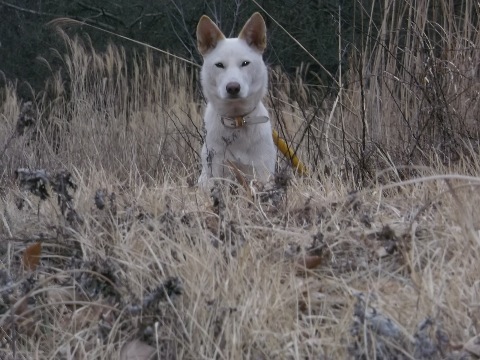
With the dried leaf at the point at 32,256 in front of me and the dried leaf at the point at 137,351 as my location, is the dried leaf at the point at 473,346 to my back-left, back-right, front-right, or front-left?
back-right

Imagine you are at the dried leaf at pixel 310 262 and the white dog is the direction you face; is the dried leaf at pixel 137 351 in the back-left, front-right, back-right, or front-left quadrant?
back-left

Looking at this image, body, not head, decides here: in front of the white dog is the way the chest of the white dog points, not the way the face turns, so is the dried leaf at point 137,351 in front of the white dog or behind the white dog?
in front

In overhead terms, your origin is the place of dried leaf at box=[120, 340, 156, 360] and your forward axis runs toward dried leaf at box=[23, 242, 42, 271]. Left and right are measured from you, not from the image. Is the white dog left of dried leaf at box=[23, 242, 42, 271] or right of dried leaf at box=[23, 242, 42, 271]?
right

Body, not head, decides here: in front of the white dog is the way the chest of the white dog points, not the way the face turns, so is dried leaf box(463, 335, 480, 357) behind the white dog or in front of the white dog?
in front

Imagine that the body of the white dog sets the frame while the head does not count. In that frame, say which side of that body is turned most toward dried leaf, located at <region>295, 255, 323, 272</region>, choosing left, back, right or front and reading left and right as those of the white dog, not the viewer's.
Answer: front
